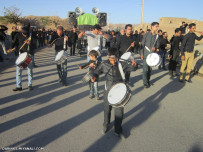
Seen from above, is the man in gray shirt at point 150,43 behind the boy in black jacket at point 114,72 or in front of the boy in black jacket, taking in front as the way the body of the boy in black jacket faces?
behind

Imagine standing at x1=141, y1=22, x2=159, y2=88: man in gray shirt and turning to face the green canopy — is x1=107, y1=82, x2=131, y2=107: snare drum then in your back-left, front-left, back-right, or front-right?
back-left

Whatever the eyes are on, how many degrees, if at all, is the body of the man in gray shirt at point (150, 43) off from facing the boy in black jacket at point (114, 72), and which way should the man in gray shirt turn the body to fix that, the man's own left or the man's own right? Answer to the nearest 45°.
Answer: approximately 45° to the man's own right

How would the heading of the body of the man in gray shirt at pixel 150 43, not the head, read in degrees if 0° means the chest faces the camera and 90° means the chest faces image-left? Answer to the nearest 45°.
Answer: approximately 315°

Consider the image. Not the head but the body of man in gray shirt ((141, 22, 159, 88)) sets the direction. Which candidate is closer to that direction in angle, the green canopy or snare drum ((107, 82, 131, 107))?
the snare drum

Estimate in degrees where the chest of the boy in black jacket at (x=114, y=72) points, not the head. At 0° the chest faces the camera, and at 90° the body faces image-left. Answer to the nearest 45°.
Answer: approximately 0°

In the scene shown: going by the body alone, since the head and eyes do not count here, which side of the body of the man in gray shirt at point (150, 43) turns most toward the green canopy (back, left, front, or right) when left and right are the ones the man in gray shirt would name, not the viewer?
back

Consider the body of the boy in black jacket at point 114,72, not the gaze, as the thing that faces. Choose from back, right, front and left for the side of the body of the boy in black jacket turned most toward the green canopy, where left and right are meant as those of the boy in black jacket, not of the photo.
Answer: back

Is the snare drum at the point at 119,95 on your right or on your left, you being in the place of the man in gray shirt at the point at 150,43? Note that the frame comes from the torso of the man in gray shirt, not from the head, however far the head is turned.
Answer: on your right

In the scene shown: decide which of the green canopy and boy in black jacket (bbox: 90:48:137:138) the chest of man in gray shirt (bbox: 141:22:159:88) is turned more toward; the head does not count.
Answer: the boy in black jacket
